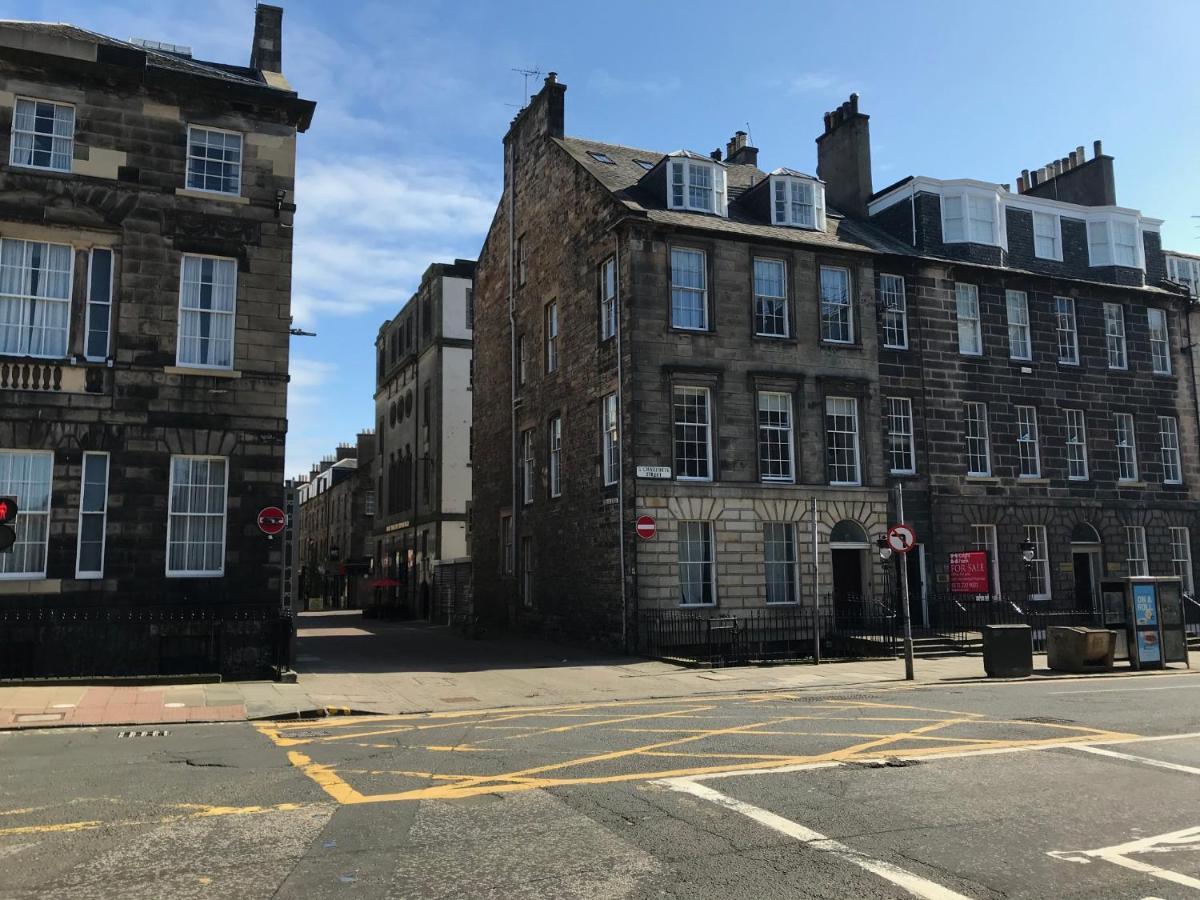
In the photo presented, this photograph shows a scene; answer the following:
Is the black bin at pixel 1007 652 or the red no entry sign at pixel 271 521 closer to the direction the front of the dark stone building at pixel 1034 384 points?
the black bin

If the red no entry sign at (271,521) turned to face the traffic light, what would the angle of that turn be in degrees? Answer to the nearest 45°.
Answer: approximately 45° to its right

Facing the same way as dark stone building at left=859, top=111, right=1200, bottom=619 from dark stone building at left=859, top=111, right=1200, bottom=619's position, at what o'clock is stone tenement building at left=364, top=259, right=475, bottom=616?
The stone tenement building is roughly at 5 o'clock from the dark stone building.

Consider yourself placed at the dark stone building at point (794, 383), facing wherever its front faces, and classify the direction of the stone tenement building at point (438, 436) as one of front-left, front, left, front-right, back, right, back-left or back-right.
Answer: back

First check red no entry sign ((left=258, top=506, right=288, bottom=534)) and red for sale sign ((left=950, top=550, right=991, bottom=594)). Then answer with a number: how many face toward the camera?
2

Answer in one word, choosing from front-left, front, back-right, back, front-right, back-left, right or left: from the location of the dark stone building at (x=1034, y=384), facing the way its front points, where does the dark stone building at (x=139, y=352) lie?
right

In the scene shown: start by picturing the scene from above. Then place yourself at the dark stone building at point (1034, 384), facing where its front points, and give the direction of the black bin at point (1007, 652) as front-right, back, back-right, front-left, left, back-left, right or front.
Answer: front-right

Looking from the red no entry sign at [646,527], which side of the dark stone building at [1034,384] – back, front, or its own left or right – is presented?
right

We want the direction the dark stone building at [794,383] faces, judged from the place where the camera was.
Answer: facing the viewer and to the right of the viewer

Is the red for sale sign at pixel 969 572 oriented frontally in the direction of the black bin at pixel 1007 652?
yes
